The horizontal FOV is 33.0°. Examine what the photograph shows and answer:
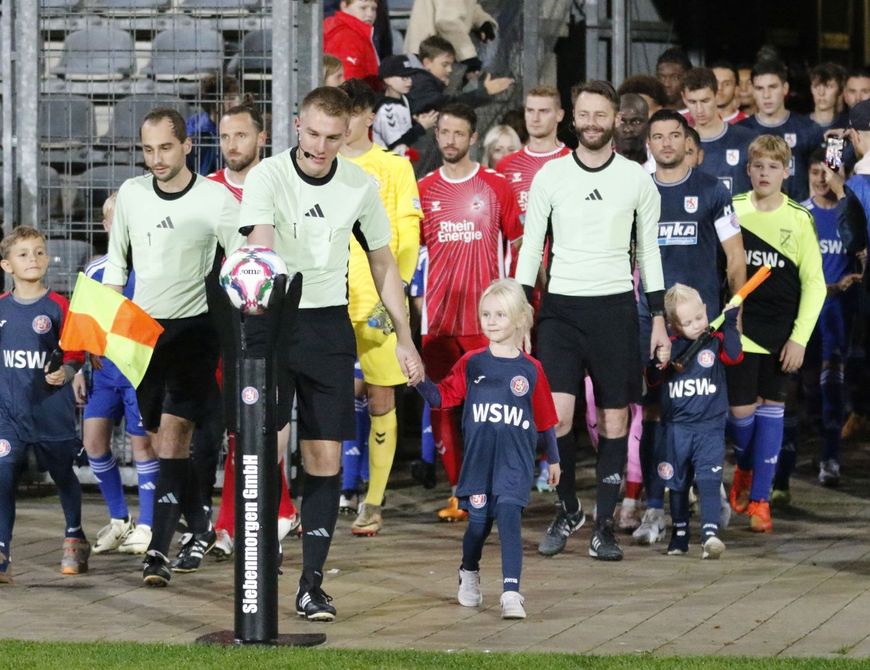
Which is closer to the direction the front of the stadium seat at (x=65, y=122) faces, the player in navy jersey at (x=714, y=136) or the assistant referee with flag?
the assistant referee with flag

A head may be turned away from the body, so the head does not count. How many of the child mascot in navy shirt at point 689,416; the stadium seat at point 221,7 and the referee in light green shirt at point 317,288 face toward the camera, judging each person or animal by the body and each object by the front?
3

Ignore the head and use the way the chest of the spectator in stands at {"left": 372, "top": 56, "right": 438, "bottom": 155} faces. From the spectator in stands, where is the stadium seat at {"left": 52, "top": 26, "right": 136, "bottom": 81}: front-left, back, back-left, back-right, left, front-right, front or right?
back-right

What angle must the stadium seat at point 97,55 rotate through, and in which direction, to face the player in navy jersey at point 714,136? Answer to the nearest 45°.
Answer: approximately 90° to its left

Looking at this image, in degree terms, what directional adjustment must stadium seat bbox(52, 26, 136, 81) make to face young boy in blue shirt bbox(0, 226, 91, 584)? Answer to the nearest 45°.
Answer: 0° — it already faces them

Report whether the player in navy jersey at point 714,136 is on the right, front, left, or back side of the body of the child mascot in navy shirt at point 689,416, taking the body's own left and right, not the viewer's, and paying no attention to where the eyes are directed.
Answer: back

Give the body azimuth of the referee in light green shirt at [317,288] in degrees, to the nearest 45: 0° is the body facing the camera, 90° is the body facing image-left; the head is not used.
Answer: approximately 0°

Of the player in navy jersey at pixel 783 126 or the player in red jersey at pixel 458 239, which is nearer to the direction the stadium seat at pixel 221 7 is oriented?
the player in red jersey

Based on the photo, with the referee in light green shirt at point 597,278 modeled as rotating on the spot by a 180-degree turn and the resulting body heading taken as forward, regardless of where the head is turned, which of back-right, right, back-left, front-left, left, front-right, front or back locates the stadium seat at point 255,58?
front-left

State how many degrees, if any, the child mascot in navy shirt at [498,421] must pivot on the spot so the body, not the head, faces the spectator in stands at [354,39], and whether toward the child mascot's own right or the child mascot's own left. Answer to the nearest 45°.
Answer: approximately 180°

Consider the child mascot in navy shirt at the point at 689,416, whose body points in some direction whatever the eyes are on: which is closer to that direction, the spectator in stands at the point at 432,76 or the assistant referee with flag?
the assistant referee with flag
